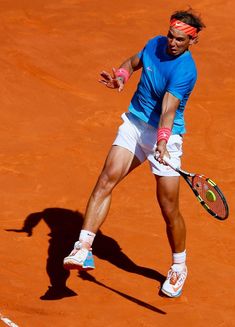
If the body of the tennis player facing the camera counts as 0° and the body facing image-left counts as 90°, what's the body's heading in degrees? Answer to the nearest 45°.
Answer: approximately 45°
